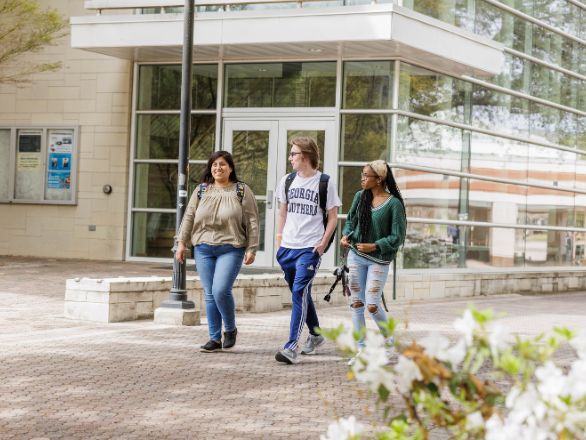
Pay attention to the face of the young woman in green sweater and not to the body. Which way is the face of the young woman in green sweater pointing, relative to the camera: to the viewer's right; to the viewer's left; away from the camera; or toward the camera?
to the viewer's left

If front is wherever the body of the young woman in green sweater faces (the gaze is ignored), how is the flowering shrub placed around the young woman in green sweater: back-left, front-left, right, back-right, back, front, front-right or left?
front-left

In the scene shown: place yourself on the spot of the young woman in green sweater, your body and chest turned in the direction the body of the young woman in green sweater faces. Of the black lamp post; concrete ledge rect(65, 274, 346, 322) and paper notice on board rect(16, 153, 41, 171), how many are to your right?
3

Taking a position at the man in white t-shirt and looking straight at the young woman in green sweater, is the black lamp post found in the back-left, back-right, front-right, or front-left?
back-left

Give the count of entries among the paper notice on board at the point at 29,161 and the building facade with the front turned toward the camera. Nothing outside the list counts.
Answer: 2

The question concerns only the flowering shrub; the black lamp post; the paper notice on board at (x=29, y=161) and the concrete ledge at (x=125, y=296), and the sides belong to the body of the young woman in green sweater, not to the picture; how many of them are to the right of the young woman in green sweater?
3

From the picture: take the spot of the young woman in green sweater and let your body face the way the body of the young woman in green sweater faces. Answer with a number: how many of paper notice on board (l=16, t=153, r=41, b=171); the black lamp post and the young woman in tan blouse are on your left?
0

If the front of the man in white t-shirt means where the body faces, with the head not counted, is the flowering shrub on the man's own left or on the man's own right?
on the man's own left

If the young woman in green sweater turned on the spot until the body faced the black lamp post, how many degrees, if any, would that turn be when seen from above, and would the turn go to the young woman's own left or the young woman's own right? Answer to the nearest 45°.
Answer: approximately 90° to the young woman's own right

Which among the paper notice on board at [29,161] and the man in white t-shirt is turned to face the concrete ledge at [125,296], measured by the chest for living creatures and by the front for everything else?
the paper notice on board

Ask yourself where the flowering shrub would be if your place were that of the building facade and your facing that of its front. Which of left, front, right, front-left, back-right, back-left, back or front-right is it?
front

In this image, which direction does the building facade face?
toward the camera

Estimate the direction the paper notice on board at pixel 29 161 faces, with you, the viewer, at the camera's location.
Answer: facing the viewer

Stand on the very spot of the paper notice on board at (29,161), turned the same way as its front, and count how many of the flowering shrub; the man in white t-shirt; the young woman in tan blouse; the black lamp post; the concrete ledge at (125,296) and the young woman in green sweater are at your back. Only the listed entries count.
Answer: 0

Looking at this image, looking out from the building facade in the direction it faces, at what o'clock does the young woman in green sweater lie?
The young woman in green sweater is roughly at 12 o'clock from the building facade.

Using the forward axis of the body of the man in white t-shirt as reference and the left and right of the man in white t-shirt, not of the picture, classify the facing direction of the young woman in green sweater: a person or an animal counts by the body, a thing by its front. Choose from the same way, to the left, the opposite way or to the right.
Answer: the same way

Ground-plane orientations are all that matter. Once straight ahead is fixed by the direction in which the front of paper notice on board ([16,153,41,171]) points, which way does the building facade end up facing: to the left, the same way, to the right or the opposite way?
the same way
